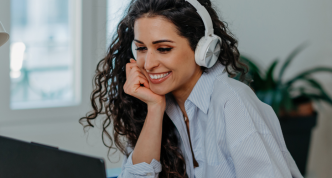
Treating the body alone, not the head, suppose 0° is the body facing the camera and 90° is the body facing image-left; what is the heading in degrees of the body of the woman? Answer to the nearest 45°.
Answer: approximately 45°

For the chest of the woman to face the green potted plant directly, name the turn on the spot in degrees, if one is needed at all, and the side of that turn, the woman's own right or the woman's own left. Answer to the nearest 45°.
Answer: approximately 180°

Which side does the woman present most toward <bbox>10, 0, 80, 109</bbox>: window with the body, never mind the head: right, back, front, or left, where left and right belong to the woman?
right
